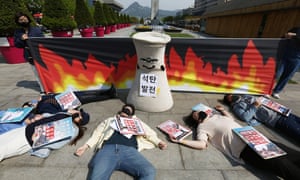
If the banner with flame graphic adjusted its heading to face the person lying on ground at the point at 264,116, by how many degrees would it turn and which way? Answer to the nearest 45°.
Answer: approximately 45° to its left

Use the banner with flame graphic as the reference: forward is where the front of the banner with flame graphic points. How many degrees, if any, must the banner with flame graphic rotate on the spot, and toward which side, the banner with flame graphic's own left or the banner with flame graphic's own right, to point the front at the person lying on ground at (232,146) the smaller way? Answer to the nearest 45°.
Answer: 0° — it already faces them

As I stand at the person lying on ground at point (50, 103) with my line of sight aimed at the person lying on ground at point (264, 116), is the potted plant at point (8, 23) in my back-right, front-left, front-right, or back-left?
back-left

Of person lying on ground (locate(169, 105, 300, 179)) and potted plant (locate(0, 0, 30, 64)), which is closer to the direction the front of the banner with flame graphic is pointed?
the person lying on ground

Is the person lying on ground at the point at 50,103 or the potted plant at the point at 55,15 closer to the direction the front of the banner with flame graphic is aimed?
the person lying on ground

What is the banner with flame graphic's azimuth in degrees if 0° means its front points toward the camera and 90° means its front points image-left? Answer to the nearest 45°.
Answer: approximately 0°

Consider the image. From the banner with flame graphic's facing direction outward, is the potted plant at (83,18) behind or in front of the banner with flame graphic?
behind

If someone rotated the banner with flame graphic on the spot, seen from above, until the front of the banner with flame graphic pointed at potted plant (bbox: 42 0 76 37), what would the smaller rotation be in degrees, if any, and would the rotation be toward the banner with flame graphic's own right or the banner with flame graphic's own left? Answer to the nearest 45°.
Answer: approximately 135° to the banner with flame graphic's own right
